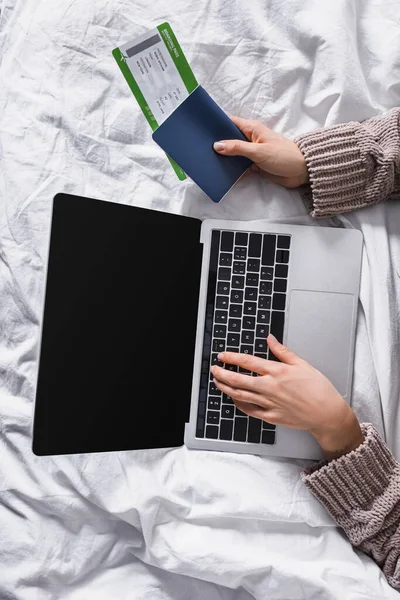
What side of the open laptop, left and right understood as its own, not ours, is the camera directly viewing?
right
